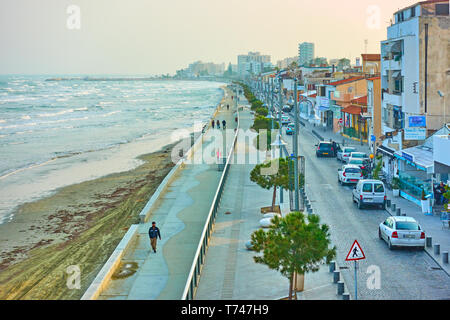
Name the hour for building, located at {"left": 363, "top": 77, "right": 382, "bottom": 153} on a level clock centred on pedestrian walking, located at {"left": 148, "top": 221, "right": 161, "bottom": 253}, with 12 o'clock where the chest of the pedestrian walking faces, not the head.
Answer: The building is roughly at 7 o'clock from the pedestrian walking.

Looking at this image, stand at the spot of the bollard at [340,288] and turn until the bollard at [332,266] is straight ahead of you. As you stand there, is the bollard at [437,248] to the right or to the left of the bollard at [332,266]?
right

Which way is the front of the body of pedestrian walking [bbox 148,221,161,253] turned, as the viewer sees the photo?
toward the camera

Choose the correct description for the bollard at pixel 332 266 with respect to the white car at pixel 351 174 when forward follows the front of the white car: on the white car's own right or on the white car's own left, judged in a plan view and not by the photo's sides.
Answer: on the white car's own left

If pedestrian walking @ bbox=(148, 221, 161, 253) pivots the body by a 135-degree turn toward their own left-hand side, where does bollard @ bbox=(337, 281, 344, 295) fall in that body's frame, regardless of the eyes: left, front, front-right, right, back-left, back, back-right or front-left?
right

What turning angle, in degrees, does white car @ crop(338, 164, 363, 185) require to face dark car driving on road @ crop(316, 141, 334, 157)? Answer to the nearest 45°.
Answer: approximately 45° to its right

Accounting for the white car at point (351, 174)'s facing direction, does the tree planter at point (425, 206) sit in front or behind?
behind

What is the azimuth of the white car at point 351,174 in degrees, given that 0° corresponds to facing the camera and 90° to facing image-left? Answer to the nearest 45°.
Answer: approximately 135°
